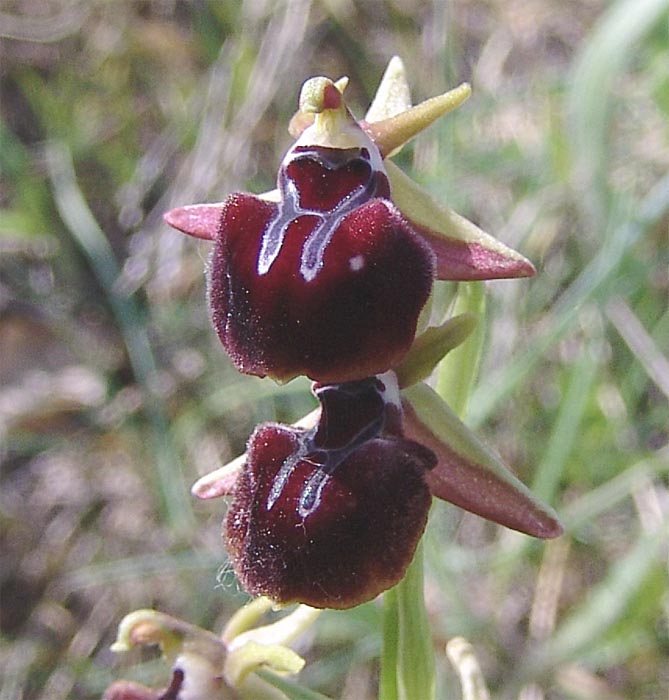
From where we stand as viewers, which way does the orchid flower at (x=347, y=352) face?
facing the viewer and to the left of the viewer

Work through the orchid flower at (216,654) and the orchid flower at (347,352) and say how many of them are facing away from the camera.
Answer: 0

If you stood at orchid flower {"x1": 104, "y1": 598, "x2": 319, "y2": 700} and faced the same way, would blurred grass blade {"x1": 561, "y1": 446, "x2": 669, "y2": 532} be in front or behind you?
behind
